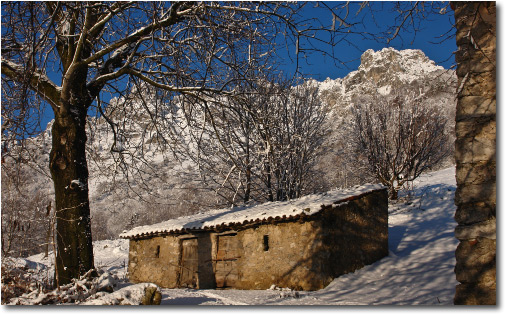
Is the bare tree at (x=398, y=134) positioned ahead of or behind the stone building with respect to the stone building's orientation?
behind

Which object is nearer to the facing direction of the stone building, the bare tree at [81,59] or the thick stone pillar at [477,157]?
the bare tree

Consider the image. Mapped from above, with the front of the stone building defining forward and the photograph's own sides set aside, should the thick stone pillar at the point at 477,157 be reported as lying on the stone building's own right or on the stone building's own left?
on the stone building's own left

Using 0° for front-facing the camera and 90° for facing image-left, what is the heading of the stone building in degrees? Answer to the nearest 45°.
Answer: approximately 45°

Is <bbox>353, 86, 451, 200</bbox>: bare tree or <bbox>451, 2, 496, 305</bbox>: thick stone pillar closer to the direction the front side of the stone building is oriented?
the thick stone pillar
